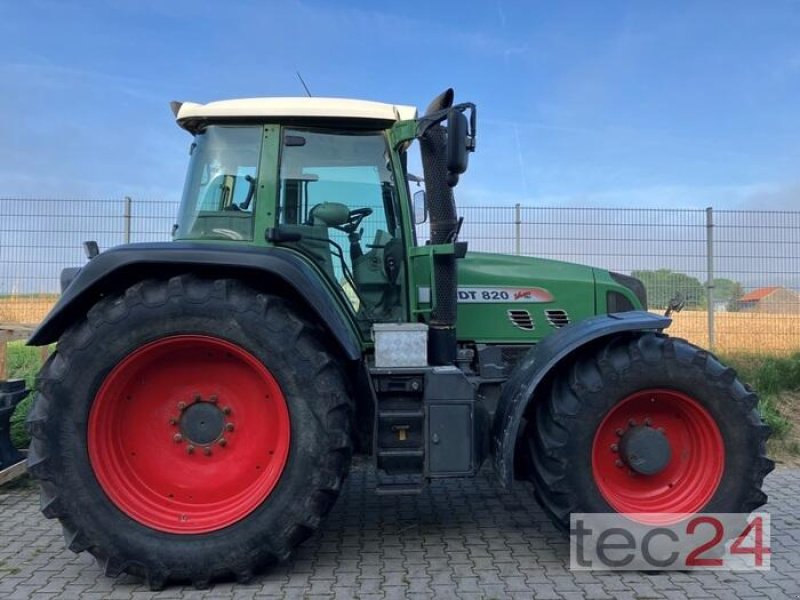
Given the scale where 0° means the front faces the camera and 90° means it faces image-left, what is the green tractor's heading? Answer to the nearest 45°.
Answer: approximately 270°
